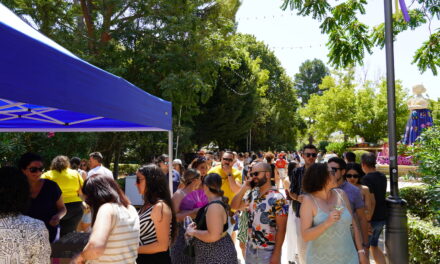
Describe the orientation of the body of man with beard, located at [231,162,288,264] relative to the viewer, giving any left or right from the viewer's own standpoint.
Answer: facing the viewer and to the left of the viewer

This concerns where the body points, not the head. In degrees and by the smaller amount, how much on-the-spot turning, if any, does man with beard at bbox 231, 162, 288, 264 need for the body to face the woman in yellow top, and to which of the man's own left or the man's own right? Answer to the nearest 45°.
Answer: approximately 90° to the man's own right

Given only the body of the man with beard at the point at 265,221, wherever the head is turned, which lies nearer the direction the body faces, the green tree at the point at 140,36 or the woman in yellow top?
the woman in yellow top

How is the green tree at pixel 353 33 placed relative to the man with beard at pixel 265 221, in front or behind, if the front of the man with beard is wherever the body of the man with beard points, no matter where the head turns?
behind

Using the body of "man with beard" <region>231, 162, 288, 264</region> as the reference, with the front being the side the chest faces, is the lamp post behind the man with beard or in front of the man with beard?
behind

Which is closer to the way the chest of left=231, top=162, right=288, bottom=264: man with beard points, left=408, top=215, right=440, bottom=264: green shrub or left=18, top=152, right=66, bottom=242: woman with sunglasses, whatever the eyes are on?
the woman with sunglasses

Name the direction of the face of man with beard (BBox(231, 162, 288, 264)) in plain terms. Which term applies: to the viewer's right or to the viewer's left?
to the viewer's left

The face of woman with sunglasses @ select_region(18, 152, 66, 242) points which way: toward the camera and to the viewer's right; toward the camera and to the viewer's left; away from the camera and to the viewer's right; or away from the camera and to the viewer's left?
toward the camera and to the viewer's right

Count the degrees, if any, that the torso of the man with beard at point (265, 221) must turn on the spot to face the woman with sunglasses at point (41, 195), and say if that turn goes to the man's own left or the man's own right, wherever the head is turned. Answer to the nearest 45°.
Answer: approximately 45° to the man's own right

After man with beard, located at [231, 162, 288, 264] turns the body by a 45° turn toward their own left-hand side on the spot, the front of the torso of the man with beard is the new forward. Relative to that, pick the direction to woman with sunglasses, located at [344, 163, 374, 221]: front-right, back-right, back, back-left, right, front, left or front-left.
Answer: back-left

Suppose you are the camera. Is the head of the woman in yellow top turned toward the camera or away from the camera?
away from the camera

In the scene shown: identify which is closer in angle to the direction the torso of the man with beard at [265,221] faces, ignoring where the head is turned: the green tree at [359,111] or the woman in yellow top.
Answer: the woman in yellow top
